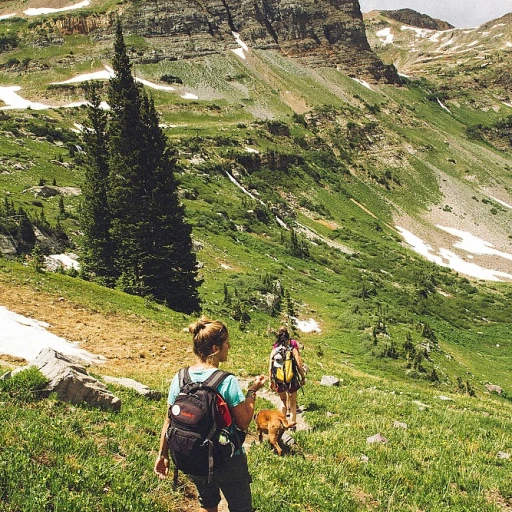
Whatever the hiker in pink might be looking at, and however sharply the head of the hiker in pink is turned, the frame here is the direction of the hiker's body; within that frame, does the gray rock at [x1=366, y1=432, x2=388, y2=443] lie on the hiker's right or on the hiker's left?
on the hiker's right

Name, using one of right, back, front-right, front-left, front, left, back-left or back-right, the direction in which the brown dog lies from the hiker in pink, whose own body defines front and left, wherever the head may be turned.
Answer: back

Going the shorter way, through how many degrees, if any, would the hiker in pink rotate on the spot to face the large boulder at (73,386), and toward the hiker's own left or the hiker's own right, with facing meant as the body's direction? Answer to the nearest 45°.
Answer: approximately 135° to the hiker's own left

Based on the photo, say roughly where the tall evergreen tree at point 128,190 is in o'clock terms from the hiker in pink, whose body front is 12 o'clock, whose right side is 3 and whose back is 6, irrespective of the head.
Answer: The tall evergreen tree is roughly at 11 o'clock from the hiker in pink.

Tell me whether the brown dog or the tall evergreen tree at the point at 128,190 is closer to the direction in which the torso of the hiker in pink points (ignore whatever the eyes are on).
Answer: the tall evergreen tree

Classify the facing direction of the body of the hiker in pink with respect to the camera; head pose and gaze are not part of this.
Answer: away from the camera

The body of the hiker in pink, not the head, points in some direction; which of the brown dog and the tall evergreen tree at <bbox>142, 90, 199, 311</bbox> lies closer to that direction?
the tall evergreen tree
